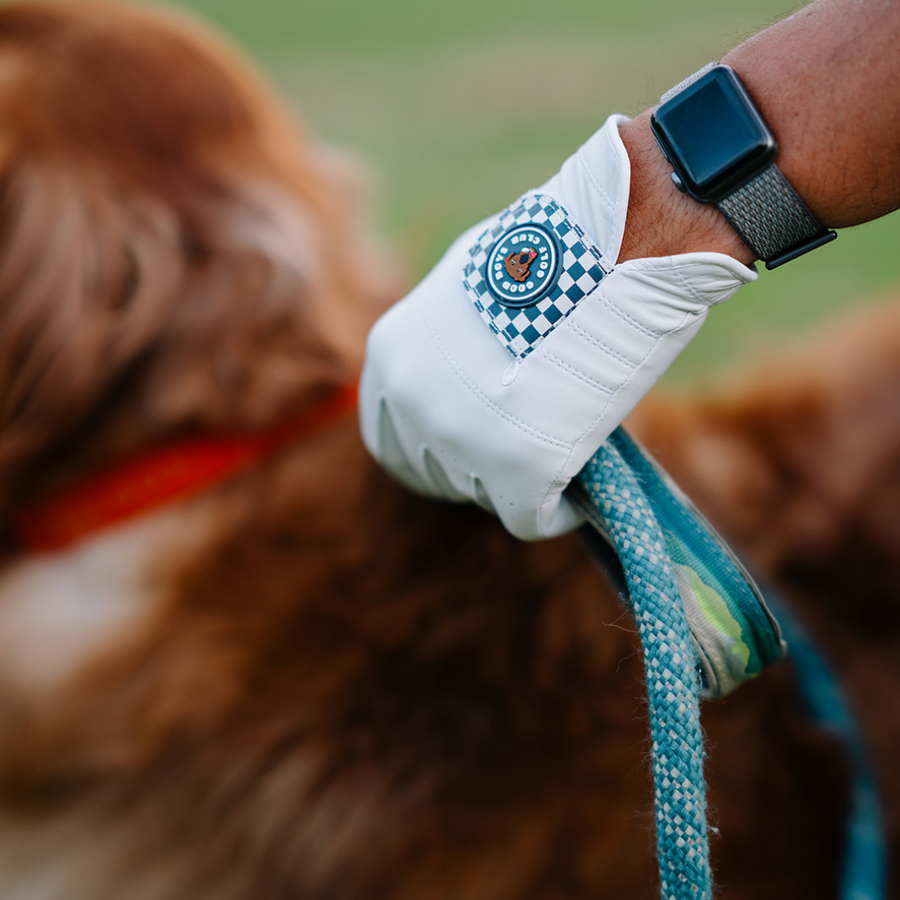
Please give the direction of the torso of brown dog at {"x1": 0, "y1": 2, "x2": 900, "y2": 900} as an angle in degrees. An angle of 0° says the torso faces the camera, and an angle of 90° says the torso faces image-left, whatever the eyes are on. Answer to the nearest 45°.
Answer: approximately 90°
